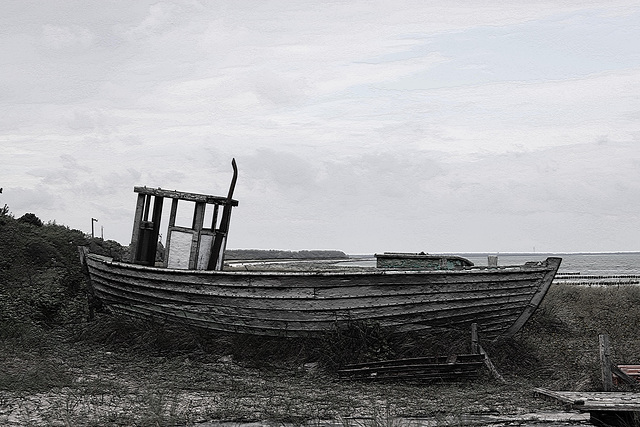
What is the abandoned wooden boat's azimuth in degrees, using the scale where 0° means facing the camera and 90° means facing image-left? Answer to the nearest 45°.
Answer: approximately 270°

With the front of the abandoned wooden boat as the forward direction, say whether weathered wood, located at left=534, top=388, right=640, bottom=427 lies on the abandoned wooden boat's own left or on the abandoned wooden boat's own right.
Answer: on the abandoned wooden boat's own right

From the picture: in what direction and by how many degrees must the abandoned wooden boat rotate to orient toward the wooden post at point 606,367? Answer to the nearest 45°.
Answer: approximately 45° to its right

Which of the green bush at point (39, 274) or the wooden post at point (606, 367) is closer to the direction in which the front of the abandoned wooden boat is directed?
the wooden post

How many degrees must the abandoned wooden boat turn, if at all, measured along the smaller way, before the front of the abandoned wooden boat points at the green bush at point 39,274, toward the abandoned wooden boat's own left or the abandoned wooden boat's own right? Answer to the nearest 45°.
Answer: approximately 135° to the abandoned wooden boat's own left
